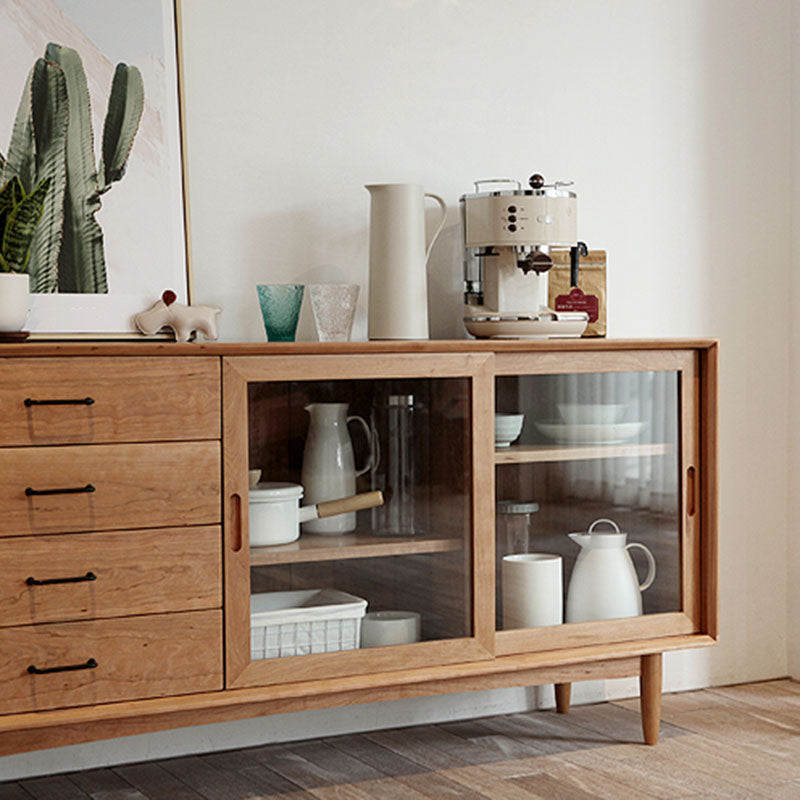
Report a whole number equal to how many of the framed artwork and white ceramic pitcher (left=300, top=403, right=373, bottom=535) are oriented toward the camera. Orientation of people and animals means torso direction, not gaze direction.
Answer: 1

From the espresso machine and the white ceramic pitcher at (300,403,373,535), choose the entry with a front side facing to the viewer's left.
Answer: the white ceramic pitcher

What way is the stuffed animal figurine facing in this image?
to the viewer's left

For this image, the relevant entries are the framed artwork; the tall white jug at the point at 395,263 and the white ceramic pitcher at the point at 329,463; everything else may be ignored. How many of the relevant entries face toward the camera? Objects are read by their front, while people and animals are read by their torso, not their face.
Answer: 1

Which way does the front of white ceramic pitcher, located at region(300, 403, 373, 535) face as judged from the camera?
facing to the left of the viewer

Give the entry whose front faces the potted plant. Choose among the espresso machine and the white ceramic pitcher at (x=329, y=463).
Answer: the white ceramic pitcher

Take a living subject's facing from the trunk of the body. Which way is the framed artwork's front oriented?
toward the camera

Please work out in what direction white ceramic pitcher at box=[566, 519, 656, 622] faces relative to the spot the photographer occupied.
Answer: facing to the left of the viewer

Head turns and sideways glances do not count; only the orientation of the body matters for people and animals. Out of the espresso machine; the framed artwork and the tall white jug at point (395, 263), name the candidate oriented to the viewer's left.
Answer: the tall white jug

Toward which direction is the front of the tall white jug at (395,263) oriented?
to the viewer's left

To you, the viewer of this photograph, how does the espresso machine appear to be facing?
facing the viewer and to the right of the viewer

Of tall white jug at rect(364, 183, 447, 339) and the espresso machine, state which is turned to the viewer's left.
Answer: the tall white jug

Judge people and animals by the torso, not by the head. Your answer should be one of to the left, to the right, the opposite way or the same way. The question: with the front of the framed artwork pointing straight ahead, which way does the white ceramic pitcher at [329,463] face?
to the right
